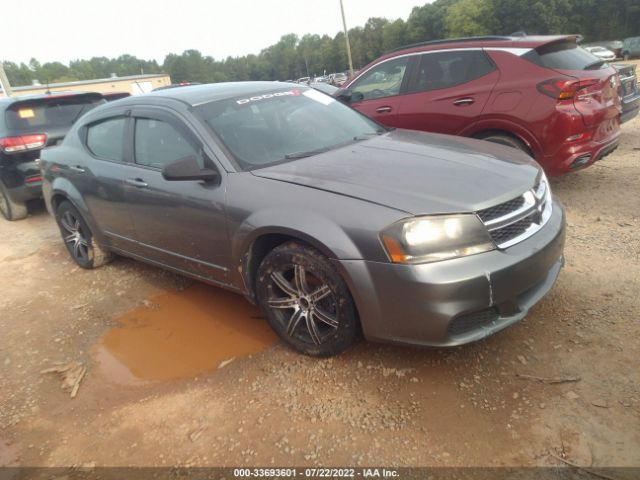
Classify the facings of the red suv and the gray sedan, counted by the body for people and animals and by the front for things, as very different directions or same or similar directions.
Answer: very different directions

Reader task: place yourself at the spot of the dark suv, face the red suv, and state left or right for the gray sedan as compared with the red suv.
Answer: right

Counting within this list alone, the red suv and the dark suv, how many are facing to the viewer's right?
0

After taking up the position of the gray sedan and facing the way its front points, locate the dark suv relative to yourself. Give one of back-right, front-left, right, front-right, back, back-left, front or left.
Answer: back

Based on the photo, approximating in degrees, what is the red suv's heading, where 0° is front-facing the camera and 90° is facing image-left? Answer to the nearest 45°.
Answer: approximately 135°

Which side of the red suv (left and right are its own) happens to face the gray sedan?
left

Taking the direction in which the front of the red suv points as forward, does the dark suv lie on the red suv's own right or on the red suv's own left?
on the red suv's own left

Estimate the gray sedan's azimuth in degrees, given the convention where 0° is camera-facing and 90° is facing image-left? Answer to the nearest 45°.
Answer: approximately 315°

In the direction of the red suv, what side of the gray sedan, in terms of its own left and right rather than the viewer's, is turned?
left

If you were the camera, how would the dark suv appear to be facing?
facing away from the viewer and to the left of the viewer
